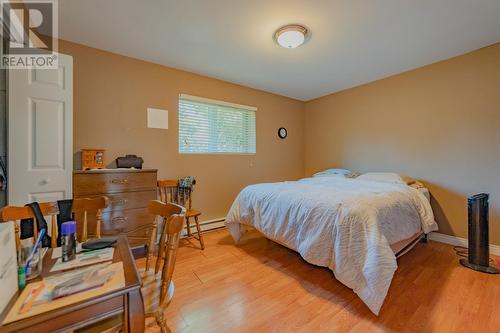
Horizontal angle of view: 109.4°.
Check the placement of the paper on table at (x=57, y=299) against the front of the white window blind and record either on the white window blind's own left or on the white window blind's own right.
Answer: on the white window blind's own right

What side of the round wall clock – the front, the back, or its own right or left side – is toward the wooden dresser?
right

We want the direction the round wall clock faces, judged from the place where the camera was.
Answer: facing the viewer and to the right of the viewer

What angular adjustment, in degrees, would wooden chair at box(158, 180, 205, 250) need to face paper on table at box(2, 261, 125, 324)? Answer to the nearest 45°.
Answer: approximately 45° to its right

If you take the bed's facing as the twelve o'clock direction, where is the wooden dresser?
The wooden dresser is roughly at 1 o'clock from the bed.

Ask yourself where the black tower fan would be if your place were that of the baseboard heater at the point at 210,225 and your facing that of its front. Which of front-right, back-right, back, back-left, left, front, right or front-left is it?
front

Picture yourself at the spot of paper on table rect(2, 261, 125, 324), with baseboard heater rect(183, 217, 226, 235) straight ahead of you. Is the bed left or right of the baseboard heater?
right

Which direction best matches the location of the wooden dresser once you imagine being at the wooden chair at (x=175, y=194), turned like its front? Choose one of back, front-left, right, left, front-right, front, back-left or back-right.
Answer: right

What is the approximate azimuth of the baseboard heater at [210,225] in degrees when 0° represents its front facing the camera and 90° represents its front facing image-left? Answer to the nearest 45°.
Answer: approximately 315°

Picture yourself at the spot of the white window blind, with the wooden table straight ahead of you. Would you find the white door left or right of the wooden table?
right

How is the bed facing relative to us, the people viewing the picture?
facing the viewer and to the left of the viewer

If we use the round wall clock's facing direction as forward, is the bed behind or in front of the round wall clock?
in front

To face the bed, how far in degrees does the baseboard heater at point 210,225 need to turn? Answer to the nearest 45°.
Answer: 0° — it already faces it
